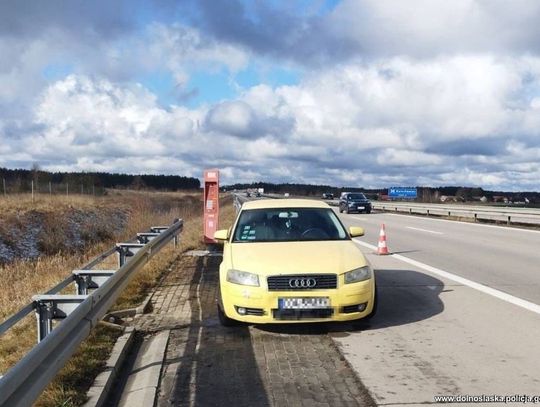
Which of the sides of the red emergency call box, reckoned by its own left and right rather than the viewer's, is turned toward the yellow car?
front

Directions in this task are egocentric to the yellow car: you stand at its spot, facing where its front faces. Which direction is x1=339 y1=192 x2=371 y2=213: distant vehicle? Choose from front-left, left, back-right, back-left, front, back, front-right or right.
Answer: back

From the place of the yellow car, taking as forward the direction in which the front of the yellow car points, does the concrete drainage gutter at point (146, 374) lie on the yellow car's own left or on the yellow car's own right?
on the yellow car's own right

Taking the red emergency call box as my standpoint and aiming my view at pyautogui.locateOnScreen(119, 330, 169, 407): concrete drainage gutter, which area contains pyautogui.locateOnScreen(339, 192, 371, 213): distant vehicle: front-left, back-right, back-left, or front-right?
back-left

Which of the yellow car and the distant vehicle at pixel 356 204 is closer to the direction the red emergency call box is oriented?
the yellow car

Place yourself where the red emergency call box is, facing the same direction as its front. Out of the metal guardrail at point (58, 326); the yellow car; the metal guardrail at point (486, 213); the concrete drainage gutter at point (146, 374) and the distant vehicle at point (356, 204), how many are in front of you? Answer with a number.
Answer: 3

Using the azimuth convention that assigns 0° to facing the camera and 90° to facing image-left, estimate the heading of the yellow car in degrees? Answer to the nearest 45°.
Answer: approximately 0°

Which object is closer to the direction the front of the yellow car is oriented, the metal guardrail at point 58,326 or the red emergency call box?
the metal guardrail

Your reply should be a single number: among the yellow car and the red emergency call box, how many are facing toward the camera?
2

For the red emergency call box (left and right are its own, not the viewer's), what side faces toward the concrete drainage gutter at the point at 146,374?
front
